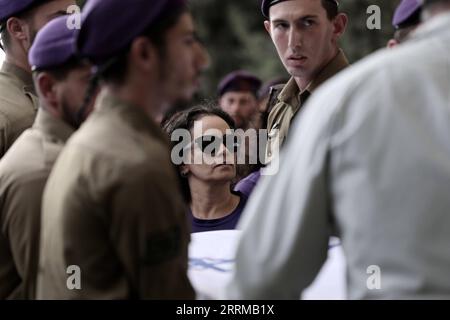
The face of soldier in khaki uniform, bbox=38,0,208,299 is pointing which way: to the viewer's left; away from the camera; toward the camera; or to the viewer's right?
to the viewer's right

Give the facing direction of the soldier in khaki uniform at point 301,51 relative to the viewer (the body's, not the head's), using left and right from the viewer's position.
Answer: facing the viewer and to the left of the viewer

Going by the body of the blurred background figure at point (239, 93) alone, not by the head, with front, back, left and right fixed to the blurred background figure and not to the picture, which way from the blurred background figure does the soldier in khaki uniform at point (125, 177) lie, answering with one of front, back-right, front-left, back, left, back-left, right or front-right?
front

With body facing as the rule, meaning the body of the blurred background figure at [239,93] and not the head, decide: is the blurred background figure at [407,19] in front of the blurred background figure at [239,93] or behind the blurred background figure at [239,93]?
in front

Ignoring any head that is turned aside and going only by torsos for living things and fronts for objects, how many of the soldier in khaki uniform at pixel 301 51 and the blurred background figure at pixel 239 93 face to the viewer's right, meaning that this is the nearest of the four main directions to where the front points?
0

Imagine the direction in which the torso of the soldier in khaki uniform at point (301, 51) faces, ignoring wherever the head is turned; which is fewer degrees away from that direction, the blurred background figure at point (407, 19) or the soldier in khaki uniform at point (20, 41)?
the soldier in khaki uniform

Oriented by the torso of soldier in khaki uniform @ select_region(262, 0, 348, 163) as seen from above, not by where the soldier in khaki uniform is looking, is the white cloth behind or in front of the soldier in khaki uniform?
in front

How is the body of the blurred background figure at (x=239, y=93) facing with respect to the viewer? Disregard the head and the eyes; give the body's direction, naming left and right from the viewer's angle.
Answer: facing the viewer

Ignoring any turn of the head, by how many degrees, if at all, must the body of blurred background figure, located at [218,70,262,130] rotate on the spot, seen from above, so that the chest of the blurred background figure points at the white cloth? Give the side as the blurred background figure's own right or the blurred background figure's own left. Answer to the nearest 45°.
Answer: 0° — they already face it

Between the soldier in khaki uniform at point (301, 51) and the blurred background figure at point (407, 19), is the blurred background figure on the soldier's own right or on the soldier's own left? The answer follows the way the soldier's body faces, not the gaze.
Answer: on the soldier's own left

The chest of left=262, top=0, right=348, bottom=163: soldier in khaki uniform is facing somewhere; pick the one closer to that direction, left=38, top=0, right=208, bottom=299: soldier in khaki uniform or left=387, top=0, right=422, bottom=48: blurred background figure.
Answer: the soldier in khaki uniform

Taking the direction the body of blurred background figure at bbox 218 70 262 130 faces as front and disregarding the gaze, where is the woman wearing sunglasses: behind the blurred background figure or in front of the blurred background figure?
in front
